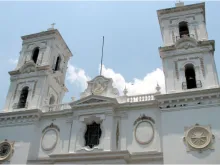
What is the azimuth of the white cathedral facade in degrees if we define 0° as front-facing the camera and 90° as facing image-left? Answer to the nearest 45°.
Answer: approximately 0°
